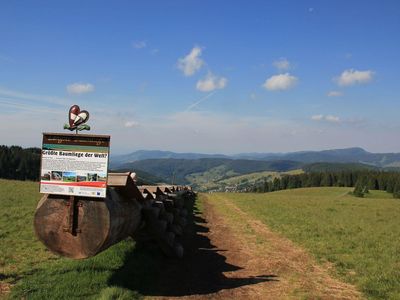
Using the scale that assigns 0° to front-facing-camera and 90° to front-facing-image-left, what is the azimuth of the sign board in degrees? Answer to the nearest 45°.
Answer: approximately 0°
